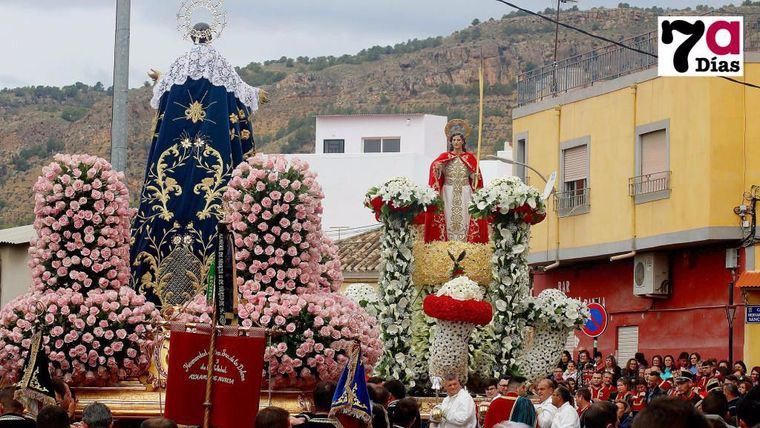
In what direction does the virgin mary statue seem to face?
away from the camera

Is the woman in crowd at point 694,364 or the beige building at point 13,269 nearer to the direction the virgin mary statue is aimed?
the beige building

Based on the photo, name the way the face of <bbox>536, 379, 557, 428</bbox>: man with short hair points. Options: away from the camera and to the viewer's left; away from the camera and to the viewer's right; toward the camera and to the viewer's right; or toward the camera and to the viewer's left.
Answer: toward the camera and to the viewer's left

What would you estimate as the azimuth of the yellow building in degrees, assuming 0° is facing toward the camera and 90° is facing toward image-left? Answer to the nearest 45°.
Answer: approximately 45°

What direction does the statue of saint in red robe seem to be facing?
toward the camera

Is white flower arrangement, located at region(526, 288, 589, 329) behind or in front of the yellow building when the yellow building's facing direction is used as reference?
in front

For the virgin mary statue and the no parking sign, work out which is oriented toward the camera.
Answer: the no parking sign

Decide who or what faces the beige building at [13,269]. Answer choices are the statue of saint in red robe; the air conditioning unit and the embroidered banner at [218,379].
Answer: the air conditioning unit

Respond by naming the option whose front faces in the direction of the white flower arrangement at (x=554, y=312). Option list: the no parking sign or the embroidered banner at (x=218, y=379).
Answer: the no parking sign

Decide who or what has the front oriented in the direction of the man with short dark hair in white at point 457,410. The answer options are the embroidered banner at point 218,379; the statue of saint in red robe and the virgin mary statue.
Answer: the statue of saint in red robe

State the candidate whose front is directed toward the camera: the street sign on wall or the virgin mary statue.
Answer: the street sign on wall

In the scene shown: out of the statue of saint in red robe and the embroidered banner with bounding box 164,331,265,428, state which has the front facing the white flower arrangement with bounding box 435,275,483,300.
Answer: the statue of saint in red robe

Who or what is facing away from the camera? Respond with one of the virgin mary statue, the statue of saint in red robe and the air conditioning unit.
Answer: the virgin mary statue

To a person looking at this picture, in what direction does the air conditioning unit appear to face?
facing the viewer and to the left of the viewer

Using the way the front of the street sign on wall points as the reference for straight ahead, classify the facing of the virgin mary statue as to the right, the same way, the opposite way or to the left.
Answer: the opposite way
